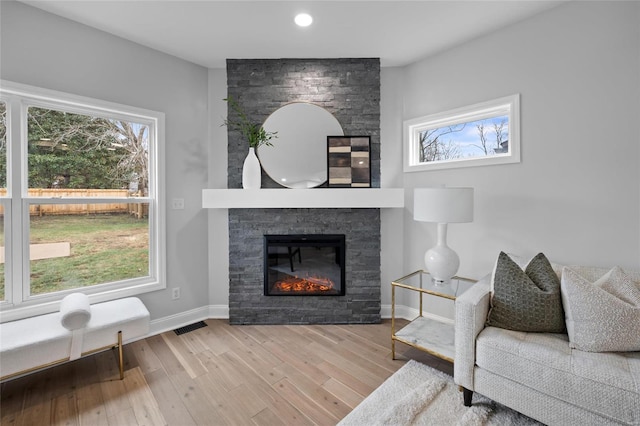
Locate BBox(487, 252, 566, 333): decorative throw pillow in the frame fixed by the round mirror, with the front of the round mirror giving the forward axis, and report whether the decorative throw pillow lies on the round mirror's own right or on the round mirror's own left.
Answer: on the round mirror's own left

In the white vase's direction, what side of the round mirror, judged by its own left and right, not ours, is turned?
right

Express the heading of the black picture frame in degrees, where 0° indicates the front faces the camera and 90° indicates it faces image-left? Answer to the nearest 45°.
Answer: approximately 0°

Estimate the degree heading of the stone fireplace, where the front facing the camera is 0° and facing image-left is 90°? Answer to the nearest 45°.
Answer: approximately 0°

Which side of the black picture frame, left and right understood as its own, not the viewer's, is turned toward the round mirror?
right

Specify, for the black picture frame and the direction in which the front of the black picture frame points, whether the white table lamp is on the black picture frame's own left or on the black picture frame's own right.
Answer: on the black picture frame's own left

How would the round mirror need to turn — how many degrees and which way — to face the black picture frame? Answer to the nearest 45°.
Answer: approximately 90° to its left

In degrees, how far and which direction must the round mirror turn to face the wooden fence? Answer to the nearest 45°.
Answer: approximately 90° to its right

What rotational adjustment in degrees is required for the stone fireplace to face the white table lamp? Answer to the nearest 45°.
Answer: approximately 45° to its left

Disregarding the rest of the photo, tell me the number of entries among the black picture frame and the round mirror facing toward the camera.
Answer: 2
